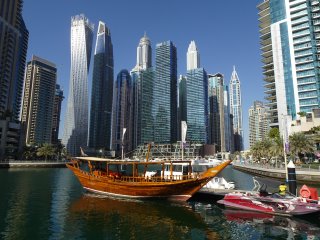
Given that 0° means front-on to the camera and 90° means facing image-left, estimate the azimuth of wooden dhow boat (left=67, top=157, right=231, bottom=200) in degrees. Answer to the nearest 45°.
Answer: approximately 270°
